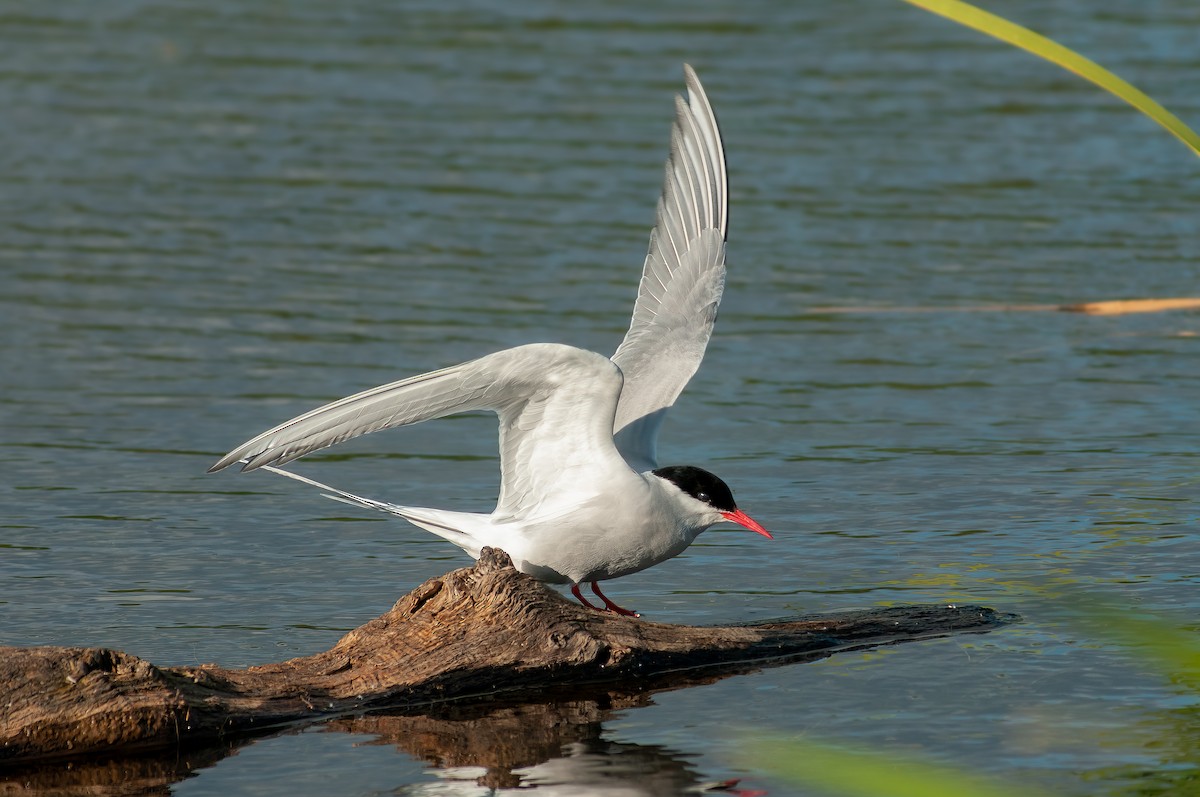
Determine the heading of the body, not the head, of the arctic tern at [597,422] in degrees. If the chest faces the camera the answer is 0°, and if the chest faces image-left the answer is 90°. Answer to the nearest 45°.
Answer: approximately 270°
